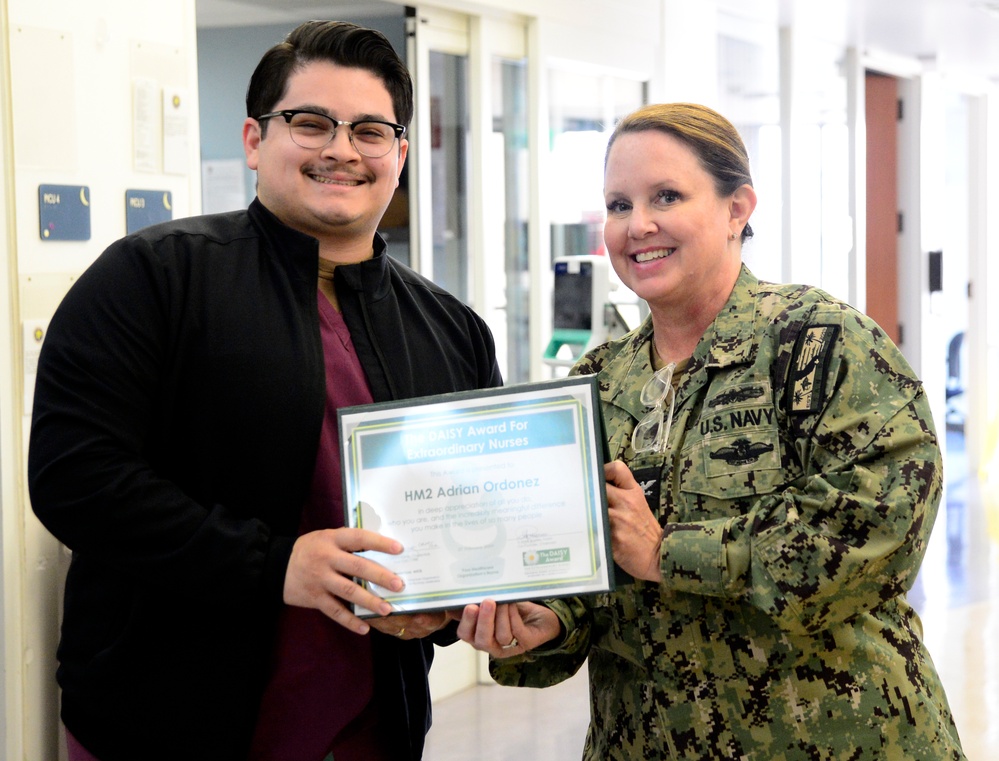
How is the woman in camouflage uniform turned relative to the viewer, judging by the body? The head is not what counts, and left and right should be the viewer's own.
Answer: facing the viewer and to the left of the viewer

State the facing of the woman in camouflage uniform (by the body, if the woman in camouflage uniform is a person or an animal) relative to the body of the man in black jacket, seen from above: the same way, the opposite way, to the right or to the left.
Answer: to the right

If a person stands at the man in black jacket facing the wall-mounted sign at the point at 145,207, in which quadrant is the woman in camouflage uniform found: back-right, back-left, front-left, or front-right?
back-right

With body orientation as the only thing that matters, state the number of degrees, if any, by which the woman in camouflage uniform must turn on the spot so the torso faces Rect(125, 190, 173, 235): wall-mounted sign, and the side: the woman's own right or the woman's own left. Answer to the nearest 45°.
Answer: approximately 90° to the woman's own right

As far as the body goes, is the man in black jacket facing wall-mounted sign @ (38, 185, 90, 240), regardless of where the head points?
no

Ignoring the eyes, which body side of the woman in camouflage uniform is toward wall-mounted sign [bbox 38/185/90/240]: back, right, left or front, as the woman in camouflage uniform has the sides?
right

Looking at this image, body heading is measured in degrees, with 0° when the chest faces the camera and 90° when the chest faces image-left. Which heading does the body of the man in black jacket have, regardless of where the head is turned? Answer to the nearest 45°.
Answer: approximately 315°

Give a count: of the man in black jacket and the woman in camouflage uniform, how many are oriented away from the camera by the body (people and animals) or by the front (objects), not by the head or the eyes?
0

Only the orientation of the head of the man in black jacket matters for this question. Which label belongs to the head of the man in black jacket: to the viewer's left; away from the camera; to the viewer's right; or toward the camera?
toward the camera

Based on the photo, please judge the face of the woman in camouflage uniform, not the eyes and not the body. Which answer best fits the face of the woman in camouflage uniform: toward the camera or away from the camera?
toward the camera

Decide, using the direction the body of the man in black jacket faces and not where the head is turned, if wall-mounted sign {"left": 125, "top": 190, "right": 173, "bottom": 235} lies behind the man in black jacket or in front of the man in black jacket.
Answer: behind
